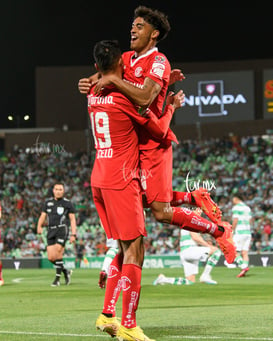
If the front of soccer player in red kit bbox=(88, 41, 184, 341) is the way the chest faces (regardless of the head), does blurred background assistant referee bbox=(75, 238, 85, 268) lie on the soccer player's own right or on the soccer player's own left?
on the soccer player's own left

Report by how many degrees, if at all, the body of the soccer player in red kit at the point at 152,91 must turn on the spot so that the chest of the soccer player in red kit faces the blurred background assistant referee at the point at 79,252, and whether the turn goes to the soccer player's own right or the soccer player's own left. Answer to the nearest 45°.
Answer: approximately 135° to the soccer player's own right

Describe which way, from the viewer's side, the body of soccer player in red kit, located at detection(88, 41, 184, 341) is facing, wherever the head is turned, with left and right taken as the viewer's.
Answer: facing away from the viewer and to the right of the viewer

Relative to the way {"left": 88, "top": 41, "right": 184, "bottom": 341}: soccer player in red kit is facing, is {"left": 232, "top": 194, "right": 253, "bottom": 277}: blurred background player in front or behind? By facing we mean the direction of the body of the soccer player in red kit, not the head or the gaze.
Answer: in front

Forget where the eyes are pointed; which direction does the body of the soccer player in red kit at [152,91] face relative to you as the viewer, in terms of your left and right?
facing the viewer and to the left of the viewer
